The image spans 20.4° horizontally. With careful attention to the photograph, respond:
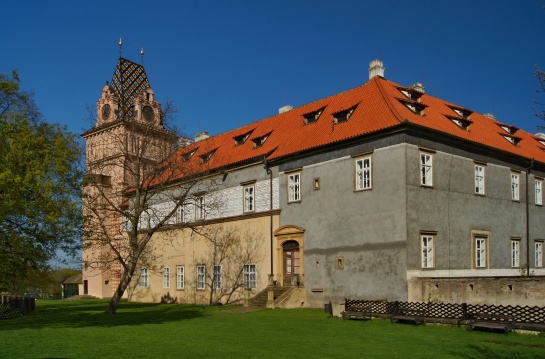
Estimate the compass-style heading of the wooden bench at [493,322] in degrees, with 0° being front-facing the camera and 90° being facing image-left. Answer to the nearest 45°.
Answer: approximately 45°

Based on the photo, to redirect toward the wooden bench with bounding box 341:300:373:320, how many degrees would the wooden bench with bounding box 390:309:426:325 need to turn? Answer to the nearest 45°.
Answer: approximately 90° to its right

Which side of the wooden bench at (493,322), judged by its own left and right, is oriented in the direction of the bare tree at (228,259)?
right

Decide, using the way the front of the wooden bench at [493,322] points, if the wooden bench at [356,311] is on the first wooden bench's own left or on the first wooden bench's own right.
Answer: on the first wooden bench's own right
